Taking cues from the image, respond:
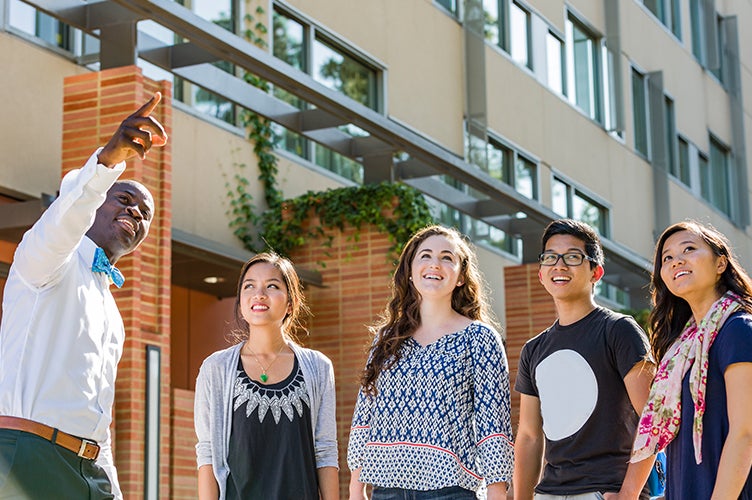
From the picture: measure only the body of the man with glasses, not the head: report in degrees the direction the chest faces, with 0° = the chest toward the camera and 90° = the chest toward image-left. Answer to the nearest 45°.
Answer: approximately 45°

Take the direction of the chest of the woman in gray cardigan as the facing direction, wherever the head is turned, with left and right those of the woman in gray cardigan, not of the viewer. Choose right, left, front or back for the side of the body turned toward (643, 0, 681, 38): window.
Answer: back

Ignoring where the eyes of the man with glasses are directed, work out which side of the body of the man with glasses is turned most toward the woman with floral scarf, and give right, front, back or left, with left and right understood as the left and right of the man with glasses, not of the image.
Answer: left

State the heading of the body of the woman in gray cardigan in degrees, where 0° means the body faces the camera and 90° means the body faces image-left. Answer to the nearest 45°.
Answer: approximately 0°

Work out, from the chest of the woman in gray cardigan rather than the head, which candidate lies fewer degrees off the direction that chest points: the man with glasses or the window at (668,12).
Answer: the man with glasses

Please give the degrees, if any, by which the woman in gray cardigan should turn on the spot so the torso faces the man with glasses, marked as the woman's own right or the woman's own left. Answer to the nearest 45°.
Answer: approximately 90° to the woman's own left

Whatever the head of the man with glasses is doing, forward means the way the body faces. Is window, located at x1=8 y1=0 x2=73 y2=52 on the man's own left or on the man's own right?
on the man's own right

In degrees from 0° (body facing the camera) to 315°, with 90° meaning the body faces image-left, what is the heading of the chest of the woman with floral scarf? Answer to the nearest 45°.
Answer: approximately 45°
